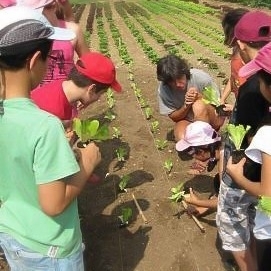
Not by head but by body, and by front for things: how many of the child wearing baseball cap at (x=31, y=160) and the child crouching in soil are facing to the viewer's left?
1

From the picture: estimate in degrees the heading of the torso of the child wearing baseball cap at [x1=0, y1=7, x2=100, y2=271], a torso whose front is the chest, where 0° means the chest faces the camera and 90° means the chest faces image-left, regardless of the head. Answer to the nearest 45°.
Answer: approximately 225°

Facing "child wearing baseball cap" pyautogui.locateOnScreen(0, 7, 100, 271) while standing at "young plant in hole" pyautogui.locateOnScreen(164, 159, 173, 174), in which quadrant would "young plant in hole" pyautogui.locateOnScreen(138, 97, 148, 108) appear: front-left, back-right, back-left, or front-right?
back-right

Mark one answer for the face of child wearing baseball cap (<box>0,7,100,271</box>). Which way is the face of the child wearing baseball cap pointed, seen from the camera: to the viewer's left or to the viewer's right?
to the viewer's right

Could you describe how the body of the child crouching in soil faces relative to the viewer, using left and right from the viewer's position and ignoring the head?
facing to the left of the viewer

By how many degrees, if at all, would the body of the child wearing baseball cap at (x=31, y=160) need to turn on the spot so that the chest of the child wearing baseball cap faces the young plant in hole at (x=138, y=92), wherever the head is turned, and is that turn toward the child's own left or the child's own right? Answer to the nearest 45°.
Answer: approximately 45° to the child's own left

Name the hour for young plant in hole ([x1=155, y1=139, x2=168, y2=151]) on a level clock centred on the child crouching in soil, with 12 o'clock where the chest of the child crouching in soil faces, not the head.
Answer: The young plant in hole is roughly at 2 o'clock from the child crouching in soil.

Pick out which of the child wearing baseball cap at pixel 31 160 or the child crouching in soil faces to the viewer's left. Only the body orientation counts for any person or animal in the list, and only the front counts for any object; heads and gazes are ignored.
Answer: the child crouching in soil
